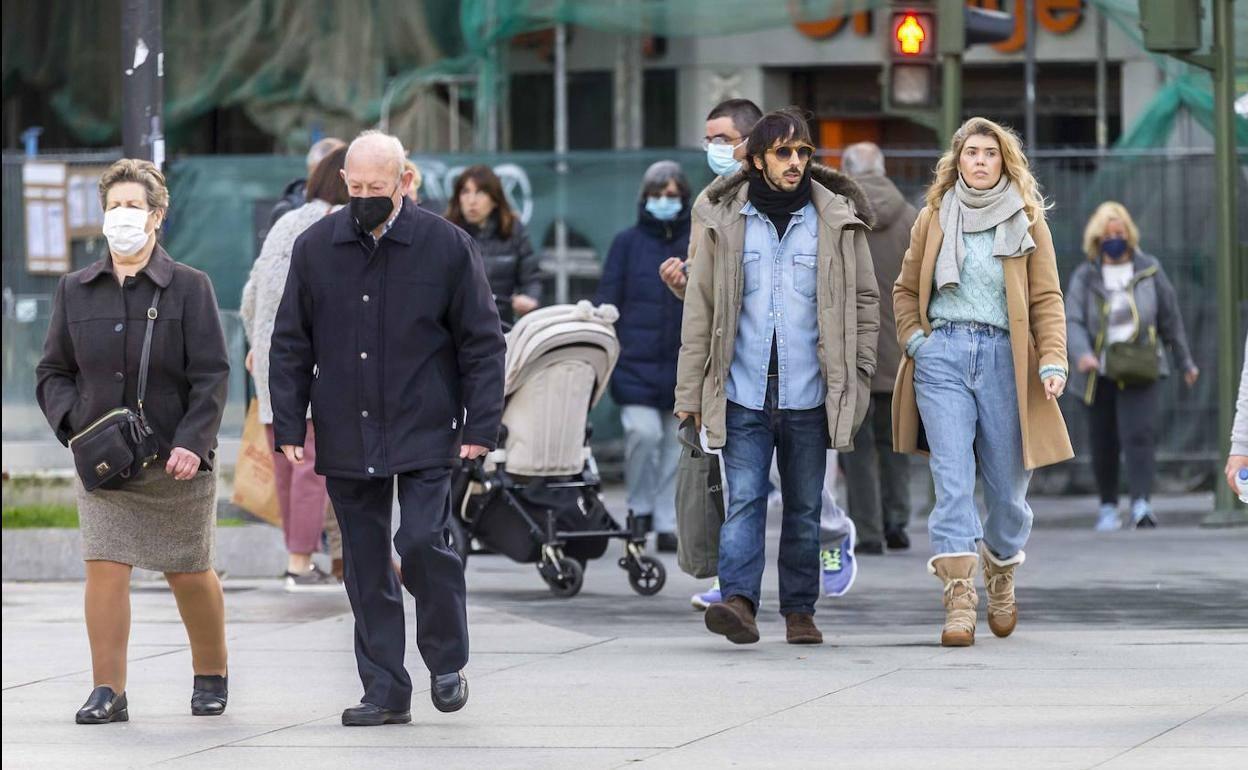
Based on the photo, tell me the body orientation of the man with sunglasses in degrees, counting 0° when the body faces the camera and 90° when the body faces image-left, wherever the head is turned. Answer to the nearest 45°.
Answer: approximately 0°

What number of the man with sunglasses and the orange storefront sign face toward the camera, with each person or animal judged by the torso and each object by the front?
2

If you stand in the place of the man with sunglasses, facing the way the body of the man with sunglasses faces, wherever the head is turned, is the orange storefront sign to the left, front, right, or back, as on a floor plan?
back
